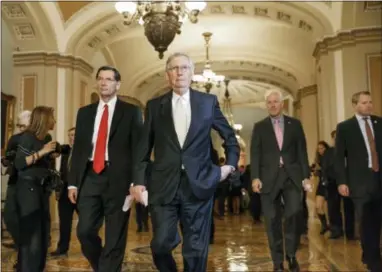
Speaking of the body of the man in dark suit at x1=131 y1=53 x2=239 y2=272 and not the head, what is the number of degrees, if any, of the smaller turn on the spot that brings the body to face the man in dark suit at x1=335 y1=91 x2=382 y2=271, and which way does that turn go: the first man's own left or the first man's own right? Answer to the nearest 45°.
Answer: approximately 135° to the first man's own left

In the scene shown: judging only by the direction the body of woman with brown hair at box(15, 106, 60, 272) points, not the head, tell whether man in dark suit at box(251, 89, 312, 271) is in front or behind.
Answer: in front

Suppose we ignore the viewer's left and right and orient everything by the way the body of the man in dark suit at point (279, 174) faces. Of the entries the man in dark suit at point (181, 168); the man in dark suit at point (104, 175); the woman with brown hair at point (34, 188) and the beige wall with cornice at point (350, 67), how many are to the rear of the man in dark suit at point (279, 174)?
1

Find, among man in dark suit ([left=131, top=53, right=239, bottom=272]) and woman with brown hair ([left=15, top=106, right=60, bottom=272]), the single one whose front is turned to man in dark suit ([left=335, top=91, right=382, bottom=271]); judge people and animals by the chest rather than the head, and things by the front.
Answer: the woman with brown hair

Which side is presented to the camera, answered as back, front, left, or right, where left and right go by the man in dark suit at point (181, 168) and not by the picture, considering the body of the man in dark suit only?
front

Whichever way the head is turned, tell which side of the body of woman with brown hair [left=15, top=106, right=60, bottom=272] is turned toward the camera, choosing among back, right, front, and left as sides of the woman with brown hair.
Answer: right

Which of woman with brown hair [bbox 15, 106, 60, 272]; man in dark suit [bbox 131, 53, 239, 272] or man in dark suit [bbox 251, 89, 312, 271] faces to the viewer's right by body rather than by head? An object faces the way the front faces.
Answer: the woman with brown hair

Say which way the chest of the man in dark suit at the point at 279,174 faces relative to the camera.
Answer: toward the camera

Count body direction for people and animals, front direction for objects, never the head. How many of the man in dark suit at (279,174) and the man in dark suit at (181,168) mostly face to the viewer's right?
0

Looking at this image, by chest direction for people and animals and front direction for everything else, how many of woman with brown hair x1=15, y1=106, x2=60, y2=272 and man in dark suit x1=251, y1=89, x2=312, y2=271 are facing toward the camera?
1

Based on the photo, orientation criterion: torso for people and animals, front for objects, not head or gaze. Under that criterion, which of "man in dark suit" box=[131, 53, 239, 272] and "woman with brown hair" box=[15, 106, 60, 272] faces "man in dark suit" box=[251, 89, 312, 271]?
the woman with brown hair
